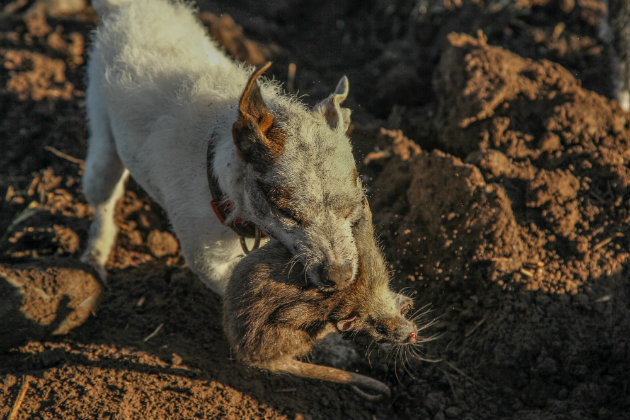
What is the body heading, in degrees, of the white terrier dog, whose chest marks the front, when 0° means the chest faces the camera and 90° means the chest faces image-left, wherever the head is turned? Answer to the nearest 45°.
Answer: approximately 315°
